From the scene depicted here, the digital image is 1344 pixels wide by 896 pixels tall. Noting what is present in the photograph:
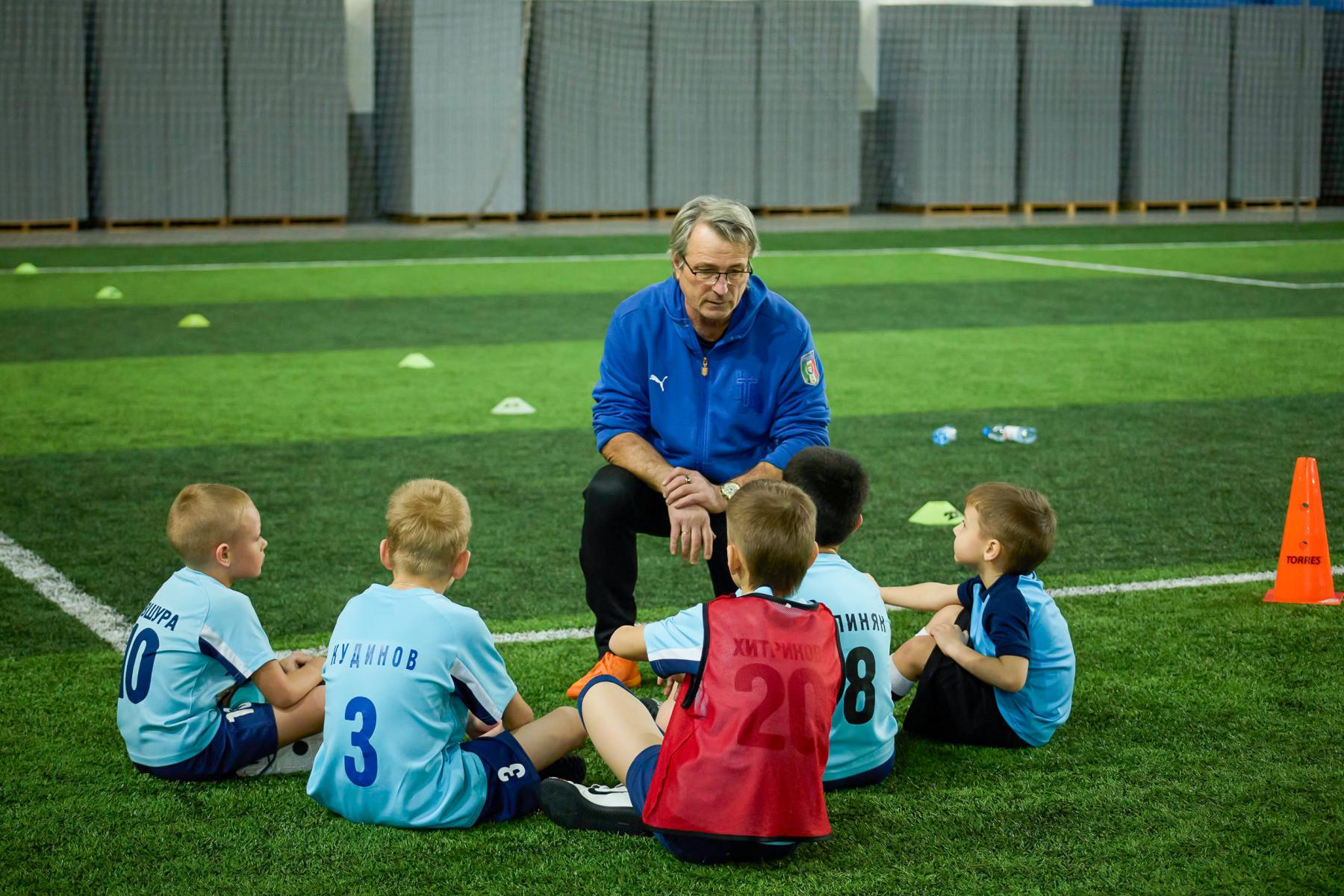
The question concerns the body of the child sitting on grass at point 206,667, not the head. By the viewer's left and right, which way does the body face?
facing away from the viewer and to the right of the viewer

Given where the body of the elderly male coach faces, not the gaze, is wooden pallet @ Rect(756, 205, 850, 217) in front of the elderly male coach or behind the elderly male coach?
behind

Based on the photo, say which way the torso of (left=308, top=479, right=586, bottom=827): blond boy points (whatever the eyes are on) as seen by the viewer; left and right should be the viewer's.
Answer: facing away from the viewer and to the right of the viewer

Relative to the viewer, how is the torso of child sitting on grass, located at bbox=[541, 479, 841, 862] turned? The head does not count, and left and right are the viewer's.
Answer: facing away from the viewer and to the left of the viewer

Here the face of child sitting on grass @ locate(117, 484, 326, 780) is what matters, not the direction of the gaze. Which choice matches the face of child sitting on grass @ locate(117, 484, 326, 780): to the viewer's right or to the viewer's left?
to the viewer's right

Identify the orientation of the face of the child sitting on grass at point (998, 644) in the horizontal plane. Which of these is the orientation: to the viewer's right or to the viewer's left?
to the viewer's left

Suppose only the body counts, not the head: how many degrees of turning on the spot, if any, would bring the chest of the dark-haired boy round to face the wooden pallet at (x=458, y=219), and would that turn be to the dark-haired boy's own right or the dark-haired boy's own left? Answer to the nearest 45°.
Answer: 0° — they already face it

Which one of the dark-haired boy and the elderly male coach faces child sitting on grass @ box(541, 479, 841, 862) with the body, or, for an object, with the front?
the elderly male coach

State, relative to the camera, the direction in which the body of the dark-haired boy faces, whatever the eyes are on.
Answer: away from the camera

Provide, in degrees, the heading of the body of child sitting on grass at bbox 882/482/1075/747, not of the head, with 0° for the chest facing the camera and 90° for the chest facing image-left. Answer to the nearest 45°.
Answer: approximately 90°
